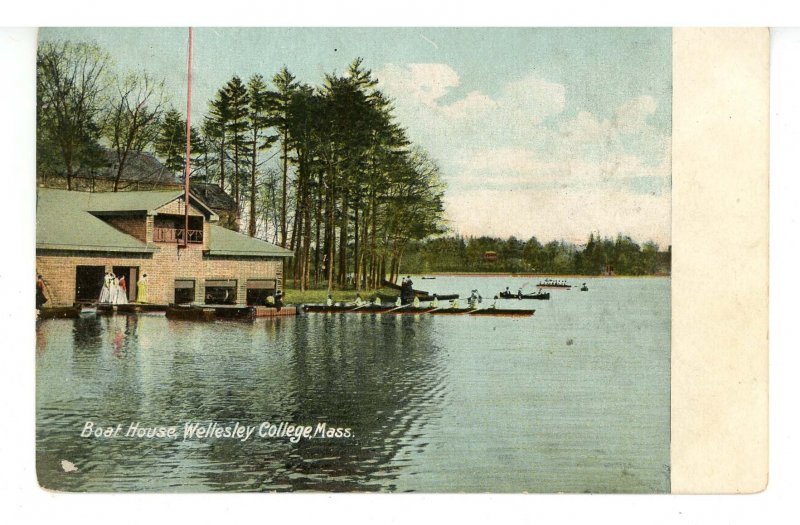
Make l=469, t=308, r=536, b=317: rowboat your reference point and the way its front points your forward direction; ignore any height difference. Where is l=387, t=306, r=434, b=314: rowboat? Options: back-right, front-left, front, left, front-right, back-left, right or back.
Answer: back

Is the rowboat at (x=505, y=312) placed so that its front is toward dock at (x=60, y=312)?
no

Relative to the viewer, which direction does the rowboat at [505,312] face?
to the viewer's right

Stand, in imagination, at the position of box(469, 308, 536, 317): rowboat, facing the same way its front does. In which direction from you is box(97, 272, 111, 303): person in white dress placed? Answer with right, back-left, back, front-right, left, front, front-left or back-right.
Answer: back

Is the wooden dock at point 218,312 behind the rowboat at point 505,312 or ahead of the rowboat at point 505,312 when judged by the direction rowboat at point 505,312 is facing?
behind
